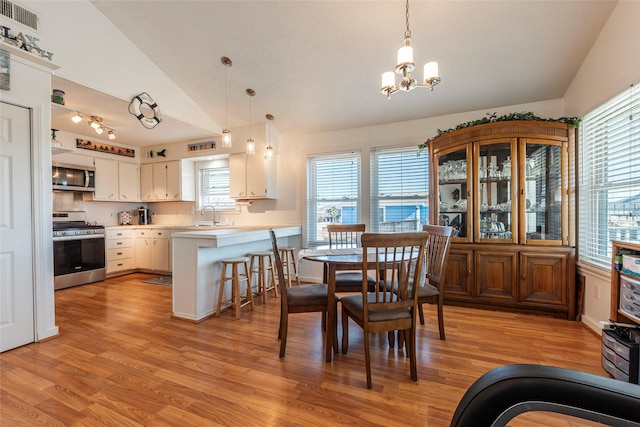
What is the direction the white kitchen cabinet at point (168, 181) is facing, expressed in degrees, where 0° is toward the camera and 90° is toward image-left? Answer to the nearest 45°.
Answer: approximately 45°

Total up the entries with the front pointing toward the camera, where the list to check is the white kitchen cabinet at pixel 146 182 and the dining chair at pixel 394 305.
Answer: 1

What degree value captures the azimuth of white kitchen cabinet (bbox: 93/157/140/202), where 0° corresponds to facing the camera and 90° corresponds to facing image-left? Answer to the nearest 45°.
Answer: approximately 315°

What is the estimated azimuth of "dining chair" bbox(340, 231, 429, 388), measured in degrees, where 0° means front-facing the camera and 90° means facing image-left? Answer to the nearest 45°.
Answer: approximately 135°

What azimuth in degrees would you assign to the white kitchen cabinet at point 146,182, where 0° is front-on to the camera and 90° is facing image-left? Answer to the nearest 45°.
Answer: approximately 0°

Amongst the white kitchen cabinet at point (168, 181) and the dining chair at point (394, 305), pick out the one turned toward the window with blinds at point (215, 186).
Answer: the dining chair
